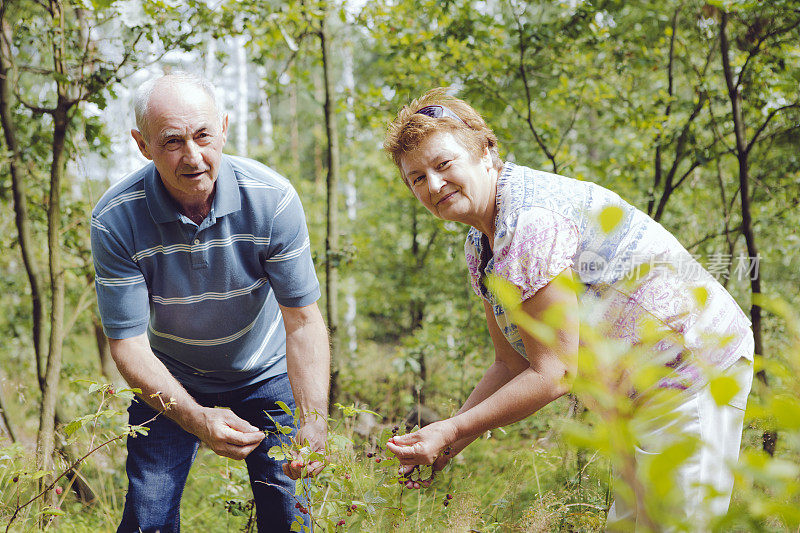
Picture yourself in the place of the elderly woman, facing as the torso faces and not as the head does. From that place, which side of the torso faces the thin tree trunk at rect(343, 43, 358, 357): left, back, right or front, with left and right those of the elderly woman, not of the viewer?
right

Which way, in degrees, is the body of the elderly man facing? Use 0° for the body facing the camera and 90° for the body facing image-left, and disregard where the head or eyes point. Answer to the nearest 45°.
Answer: approximately 0°

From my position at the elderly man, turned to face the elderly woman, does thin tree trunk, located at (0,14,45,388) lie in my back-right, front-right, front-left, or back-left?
back-left

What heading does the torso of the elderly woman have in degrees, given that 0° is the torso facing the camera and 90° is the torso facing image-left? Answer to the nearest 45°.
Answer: approximately 90°

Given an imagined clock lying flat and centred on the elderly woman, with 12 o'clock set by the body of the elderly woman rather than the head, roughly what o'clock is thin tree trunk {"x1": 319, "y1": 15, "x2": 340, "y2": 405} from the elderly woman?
The thin tree trunk is roughly at 2 o'clock from the elderly woman.

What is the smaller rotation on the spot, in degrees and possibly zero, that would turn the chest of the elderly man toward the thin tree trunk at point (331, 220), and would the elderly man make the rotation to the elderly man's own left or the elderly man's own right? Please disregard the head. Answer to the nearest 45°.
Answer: approximately 180°

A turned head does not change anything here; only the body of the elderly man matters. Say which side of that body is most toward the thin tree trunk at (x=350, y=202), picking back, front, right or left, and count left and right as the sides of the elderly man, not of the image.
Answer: back

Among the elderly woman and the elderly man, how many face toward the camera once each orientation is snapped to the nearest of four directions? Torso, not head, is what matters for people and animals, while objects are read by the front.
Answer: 1

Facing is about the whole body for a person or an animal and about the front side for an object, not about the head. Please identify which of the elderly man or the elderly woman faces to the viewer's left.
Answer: the elderly woman
